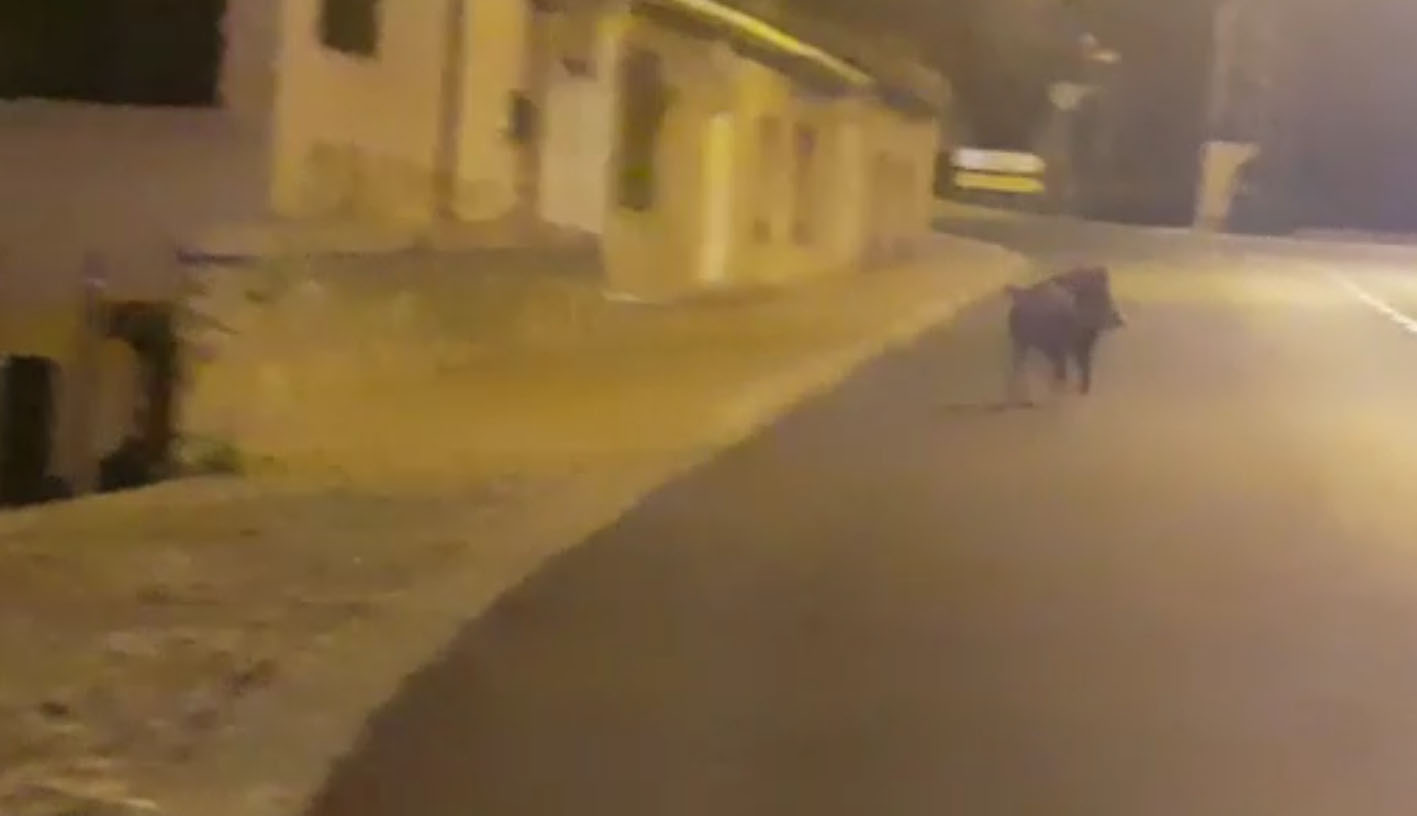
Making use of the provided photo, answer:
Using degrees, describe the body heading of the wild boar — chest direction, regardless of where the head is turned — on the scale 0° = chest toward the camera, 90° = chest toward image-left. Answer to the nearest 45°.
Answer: approximately 270°
